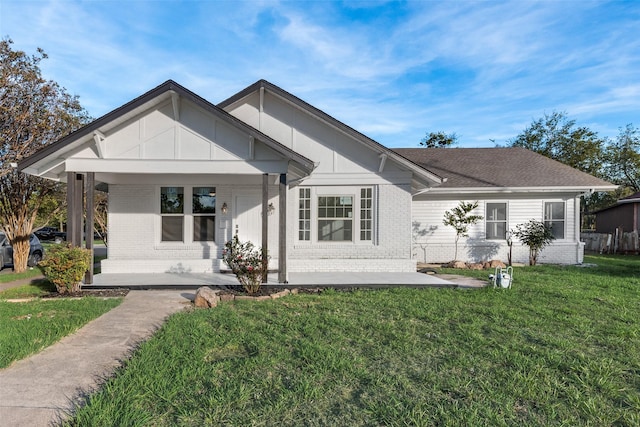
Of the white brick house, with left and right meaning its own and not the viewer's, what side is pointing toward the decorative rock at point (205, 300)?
front

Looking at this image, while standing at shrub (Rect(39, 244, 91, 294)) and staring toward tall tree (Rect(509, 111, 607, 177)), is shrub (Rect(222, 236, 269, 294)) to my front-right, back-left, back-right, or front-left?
front-right

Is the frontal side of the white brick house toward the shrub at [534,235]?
no

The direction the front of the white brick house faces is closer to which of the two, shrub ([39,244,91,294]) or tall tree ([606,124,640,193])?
the shrub

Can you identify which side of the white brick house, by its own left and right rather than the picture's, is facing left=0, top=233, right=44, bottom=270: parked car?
right

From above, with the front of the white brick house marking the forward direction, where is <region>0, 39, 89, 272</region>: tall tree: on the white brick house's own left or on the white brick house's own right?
on the white brick house's own right

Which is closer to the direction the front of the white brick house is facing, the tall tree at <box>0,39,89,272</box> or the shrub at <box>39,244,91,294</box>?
the shrub

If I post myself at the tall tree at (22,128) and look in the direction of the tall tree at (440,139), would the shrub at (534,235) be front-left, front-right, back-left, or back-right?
front-right

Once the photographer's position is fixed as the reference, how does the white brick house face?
facing the viewer

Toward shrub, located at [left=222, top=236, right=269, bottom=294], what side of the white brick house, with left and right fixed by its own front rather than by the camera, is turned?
front

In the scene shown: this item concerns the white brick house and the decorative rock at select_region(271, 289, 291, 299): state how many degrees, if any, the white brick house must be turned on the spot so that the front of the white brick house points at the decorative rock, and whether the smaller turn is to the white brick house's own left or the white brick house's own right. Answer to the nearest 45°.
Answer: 0° — it already faces it
